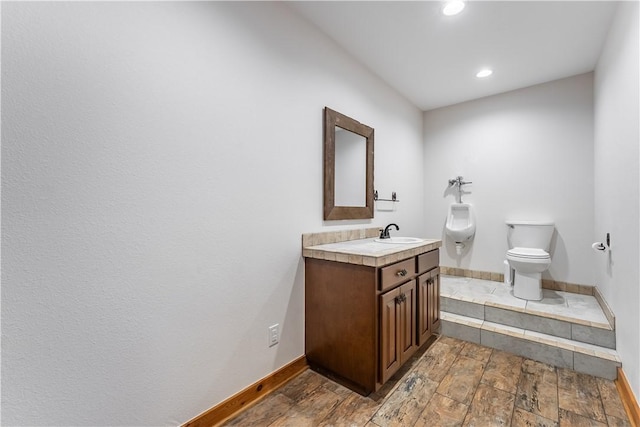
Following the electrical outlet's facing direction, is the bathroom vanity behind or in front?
in front

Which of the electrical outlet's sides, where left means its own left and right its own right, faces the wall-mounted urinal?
left

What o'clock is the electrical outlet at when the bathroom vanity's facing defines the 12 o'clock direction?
The electrical outlet is roughly at 4 o'clock from the bathroom vanity.

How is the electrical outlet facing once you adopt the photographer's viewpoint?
facing the viewer and to the right of the viewer

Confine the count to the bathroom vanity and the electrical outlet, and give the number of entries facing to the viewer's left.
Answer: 0
